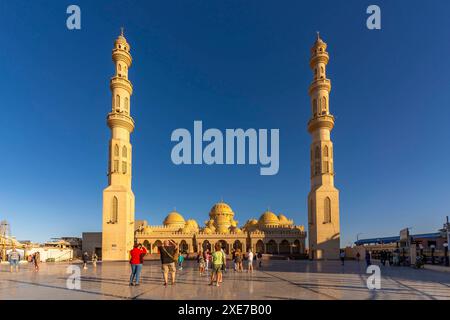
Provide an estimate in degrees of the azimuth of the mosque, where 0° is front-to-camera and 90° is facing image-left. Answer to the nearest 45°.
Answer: approximately 0°
